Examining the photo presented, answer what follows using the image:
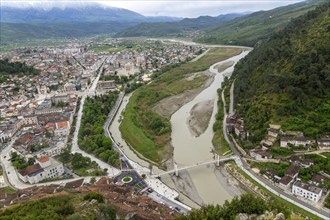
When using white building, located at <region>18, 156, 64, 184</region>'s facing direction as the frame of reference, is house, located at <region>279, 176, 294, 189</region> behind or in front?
in front

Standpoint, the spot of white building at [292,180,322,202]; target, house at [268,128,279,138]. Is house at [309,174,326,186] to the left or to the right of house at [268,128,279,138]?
right

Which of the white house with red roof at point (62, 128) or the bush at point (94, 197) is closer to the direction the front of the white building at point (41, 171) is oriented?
the bush

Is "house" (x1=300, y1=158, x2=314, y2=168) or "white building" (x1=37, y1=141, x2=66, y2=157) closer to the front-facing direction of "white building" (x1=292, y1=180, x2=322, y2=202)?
the white building

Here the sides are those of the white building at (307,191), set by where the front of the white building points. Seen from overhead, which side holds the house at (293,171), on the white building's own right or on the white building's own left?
on the white building's own right

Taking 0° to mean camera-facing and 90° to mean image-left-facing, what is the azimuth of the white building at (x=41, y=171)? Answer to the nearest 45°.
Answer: approximately 315°

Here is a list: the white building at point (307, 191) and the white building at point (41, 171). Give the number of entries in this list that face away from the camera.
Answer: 0

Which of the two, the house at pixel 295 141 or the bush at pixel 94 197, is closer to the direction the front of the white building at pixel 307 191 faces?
the bush

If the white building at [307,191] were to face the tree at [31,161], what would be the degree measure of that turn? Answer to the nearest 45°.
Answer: approximately 45° to its right

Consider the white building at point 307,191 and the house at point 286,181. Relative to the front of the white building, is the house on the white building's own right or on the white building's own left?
on the white building's own right
